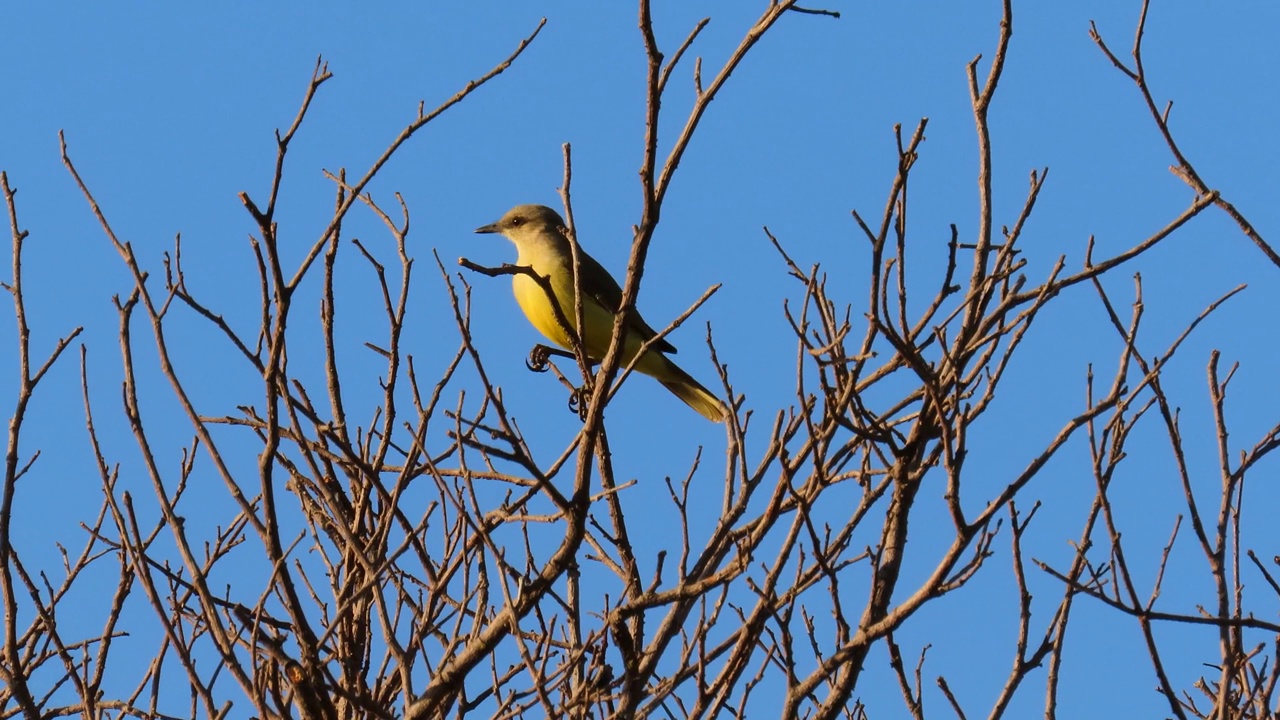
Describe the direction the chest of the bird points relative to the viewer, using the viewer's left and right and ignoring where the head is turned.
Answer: facing to the left of the viewer
